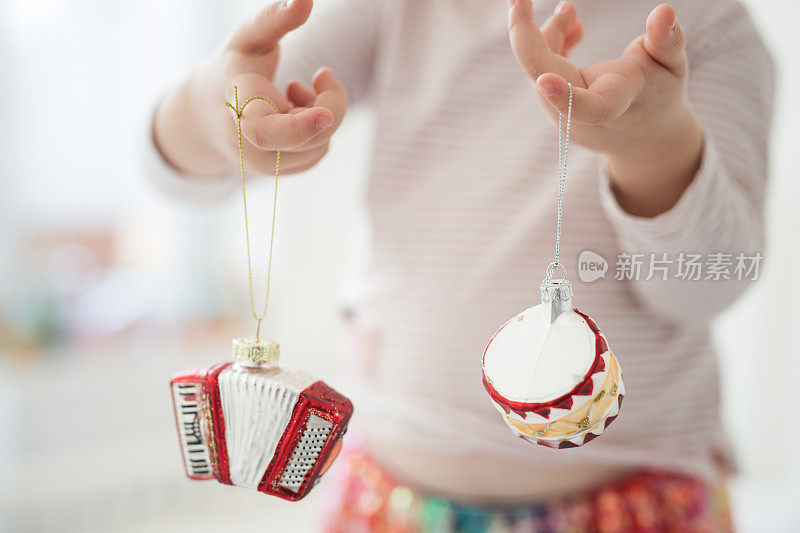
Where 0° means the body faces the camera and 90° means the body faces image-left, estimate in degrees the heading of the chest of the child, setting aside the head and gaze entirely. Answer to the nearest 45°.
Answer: approximately 0°
